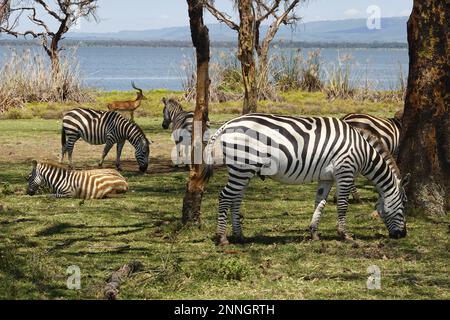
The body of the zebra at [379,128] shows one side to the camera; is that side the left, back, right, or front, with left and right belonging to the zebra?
right

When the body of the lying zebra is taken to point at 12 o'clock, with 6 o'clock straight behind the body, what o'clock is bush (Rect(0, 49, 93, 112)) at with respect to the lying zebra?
The bush is roughly at 3 o'clock from the lying zebra.

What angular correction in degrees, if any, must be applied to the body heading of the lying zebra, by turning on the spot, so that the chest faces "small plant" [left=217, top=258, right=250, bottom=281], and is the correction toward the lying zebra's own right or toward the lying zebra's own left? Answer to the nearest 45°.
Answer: approximately 90° to the lying zebra's own left

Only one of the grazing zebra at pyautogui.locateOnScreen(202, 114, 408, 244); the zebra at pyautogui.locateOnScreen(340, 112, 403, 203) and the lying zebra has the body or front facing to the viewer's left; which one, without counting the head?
the lying zebra

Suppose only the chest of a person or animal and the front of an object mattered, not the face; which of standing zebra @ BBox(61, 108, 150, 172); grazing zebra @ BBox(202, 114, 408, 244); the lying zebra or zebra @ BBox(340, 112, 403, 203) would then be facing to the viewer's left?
the lying zebra

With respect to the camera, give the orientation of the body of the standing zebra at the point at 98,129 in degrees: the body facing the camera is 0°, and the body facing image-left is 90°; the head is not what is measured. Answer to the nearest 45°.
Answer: approximately 270°

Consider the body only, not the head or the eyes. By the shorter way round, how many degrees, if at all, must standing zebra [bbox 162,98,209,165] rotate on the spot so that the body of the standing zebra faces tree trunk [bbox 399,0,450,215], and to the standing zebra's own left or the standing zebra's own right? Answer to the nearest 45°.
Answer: approximately 90° to the standing zebra's own left

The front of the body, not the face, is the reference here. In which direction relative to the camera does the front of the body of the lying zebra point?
to the viewer's left

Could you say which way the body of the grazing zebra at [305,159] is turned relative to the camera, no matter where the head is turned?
to the viewer's right
